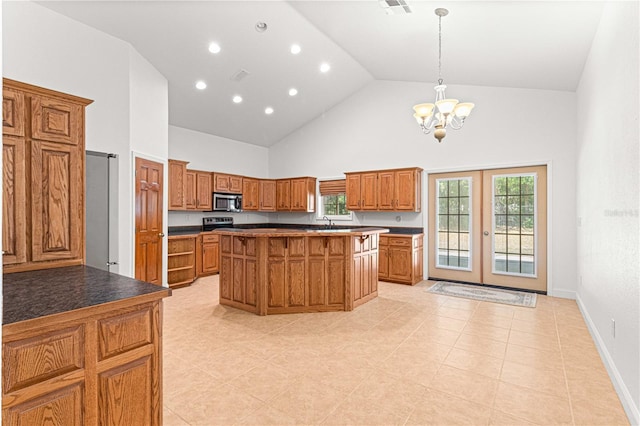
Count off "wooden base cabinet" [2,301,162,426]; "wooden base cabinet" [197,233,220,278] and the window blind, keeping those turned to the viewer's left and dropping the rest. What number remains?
0

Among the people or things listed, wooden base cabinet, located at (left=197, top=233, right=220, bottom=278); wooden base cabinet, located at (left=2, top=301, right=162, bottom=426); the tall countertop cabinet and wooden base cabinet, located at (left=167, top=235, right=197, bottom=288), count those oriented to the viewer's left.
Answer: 0

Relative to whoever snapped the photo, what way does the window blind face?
facing the viewer

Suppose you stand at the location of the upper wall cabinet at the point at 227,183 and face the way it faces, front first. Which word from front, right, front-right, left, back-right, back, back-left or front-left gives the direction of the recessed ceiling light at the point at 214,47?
front-right

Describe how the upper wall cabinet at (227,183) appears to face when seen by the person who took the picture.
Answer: facing the viewer and to the right of the viewer

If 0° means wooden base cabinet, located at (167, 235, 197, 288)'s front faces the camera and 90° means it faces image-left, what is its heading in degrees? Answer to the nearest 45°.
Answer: approximately 315°

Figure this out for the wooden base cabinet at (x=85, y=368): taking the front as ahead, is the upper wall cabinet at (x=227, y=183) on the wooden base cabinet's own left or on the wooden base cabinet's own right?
on the wooden base cabinet's own left

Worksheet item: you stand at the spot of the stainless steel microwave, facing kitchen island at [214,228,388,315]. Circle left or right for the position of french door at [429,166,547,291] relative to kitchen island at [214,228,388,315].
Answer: left

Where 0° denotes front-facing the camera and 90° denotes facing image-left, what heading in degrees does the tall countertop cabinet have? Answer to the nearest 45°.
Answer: approximately 315°

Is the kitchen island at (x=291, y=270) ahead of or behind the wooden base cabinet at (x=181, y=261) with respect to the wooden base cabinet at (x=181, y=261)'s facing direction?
ahead

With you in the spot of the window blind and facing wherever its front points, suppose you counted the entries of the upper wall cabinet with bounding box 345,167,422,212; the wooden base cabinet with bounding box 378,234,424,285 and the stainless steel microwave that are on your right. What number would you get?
1
